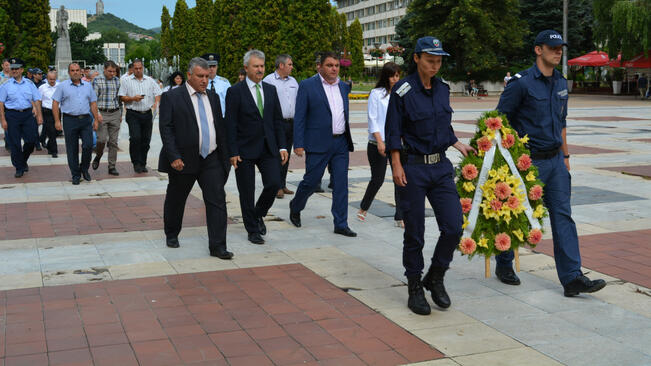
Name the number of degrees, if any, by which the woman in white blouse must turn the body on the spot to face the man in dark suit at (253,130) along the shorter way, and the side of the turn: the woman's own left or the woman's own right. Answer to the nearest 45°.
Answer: approximately 90° to the woman's own right

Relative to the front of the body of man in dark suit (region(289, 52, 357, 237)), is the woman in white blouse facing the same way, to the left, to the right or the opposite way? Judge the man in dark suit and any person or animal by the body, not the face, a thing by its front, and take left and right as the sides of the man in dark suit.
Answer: the same way

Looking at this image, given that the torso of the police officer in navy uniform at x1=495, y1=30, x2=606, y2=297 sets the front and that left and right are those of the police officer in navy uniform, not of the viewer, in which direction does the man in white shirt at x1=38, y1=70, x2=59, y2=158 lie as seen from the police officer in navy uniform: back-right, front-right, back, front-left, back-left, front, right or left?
back

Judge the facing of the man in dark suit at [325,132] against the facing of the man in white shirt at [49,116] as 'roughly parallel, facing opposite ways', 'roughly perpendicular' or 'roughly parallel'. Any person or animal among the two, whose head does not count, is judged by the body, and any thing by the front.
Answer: roughly parallel

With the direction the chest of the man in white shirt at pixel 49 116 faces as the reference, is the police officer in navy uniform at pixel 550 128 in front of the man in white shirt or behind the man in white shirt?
in front

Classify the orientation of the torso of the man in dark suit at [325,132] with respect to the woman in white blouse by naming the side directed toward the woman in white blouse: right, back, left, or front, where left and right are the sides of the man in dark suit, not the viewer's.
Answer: left

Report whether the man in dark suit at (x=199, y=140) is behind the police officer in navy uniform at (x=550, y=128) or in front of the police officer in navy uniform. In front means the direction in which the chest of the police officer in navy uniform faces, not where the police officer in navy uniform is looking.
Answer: behind

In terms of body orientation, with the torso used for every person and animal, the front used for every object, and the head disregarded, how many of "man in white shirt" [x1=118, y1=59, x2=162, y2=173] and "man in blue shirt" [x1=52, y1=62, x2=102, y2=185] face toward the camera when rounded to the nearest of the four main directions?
2

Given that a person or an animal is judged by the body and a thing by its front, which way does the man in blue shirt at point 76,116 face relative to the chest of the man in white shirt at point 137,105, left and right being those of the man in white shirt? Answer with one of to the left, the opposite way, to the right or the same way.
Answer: the same way

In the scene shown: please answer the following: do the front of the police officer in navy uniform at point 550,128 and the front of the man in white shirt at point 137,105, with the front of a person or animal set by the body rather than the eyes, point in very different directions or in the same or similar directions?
same or similar directions

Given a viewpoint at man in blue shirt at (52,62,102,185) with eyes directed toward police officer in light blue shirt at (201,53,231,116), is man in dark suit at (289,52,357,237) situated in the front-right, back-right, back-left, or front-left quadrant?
front-right

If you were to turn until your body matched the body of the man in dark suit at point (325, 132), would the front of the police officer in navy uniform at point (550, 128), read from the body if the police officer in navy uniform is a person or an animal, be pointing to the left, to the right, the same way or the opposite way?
the same way

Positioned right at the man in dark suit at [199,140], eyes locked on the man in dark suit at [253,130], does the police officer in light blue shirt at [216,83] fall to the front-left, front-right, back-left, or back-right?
front-left

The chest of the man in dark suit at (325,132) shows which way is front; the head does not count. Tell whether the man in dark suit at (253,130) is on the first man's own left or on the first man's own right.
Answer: on the first man's own right

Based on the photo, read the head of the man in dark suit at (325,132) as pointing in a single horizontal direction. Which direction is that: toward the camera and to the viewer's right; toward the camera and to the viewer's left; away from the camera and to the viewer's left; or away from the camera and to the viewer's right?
toward the camera and to the viewer's right

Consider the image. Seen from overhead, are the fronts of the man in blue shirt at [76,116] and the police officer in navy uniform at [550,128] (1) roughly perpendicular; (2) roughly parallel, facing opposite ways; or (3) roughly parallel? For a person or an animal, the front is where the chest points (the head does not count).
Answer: roughly parallel
